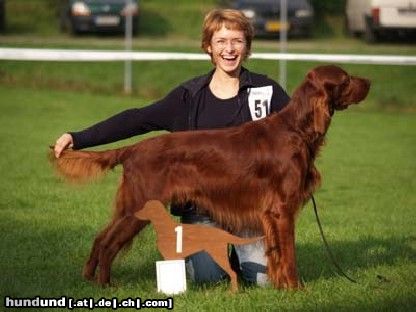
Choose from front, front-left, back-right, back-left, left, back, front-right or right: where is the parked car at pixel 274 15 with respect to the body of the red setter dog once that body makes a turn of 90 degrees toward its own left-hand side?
front

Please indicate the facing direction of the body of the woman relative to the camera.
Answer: toward the camera

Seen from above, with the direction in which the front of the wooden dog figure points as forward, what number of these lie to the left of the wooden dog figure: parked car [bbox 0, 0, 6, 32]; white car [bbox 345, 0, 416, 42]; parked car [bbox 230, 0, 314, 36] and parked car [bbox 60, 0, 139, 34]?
0

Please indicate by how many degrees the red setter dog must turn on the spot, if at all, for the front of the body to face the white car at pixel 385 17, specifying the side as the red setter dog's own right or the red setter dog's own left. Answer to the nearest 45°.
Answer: approximately 90° to the red setter dog's own left

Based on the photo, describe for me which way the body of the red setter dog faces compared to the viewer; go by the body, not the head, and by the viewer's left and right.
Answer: facing to the right of the viewer

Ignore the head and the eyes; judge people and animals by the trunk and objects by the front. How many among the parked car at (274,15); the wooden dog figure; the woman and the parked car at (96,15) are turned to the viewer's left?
1

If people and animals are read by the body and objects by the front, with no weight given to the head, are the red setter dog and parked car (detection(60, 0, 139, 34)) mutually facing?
no

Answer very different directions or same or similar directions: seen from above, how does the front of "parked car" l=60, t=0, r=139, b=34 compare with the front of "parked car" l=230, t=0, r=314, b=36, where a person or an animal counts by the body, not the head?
same or similar directions

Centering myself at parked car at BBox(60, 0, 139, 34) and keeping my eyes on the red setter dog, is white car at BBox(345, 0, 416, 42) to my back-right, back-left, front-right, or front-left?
front-left

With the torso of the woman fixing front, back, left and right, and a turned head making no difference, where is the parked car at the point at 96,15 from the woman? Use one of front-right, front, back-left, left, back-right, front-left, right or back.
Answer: back

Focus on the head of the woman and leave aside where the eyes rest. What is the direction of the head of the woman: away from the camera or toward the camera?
toward the camera

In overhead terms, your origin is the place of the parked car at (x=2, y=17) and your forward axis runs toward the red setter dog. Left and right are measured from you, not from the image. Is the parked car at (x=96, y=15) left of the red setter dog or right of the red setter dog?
left

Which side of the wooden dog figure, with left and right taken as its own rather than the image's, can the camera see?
left

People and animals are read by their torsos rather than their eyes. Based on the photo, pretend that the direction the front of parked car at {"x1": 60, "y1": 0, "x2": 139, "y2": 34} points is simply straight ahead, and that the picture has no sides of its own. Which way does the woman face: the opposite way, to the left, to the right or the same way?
the same way

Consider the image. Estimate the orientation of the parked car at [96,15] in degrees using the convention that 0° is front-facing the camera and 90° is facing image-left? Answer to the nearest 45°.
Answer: approximately 0°

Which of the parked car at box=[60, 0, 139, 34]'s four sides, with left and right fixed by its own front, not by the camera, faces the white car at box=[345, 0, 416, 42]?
left

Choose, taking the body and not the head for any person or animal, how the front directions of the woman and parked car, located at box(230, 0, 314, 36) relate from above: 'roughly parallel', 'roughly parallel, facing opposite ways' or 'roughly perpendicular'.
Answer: roughly parallel
